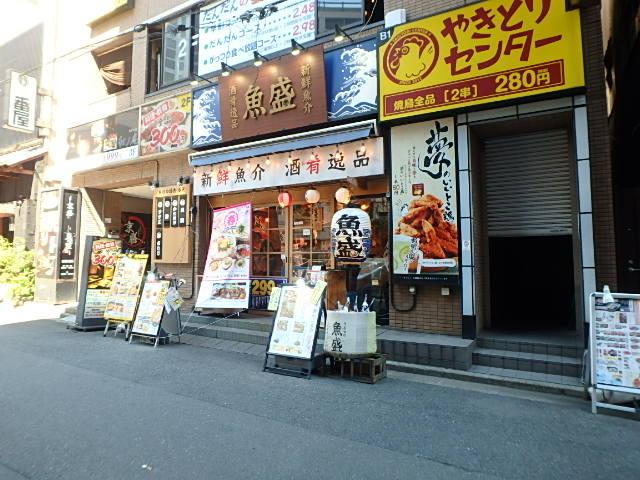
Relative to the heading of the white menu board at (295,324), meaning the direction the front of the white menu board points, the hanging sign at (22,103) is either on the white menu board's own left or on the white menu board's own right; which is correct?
on the white menu board's own right

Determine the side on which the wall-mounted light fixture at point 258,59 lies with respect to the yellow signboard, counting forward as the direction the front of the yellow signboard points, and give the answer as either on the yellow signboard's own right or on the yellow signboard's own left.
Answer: on the yellow signboard's own right

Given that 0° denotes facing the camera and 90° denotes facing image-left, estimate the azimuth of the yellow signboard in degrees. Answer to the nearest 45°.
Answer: approximately 45°

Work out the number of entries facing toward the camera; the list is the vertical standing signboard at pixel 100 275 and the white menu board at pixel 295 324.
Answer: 2

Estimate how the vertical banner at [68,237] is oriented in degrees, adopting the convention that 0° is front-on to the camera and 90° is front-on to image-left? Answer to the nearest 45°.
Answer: approximately 0°

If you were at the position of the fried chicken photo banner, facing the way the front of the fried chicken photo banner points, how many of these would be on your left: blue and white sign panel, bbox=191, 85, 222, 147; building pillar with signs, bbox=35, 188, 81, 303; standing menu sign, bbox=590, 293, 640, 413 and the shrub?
1
